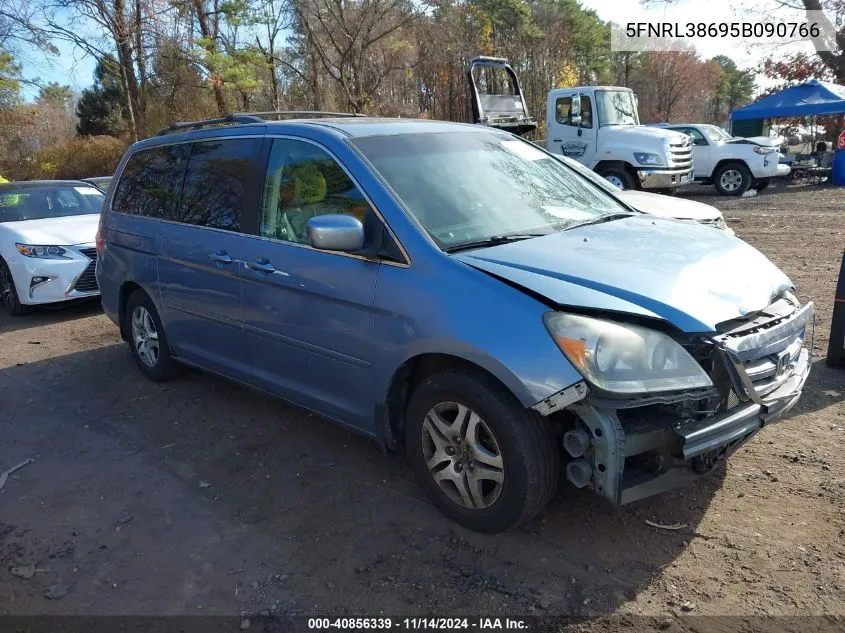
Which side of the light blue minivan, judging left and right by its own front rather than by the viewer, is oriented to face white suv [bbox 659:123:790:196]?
left

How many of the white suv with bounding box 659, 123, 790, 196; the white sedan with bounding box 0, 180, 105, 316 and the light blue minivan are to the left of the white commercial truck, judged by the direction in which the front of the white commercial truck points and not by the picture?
1

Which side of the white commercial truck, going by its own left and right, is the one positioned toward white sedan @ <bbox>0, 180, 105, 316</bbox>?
right

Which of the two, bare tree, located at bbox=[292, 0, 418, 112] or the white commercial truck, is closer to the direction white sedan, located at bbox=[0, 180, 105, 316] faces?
the white commercial truck

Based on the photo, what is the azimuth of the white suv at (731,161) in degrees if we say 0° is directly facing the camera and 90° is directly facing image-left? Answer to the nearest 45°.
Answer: approximately 315°

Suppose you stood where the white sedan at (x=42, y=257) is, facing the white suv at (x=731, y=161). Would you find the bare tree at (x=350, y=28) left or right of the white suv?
left

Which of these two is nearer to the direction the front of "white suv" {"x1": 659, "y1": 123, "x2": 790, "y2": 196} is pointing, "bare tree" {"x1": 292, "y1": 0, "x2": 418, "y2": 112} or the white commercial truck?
the white commercial truck

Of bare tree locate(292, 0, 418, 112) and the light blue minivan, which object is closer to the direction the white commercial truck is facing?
the light blue minivan
